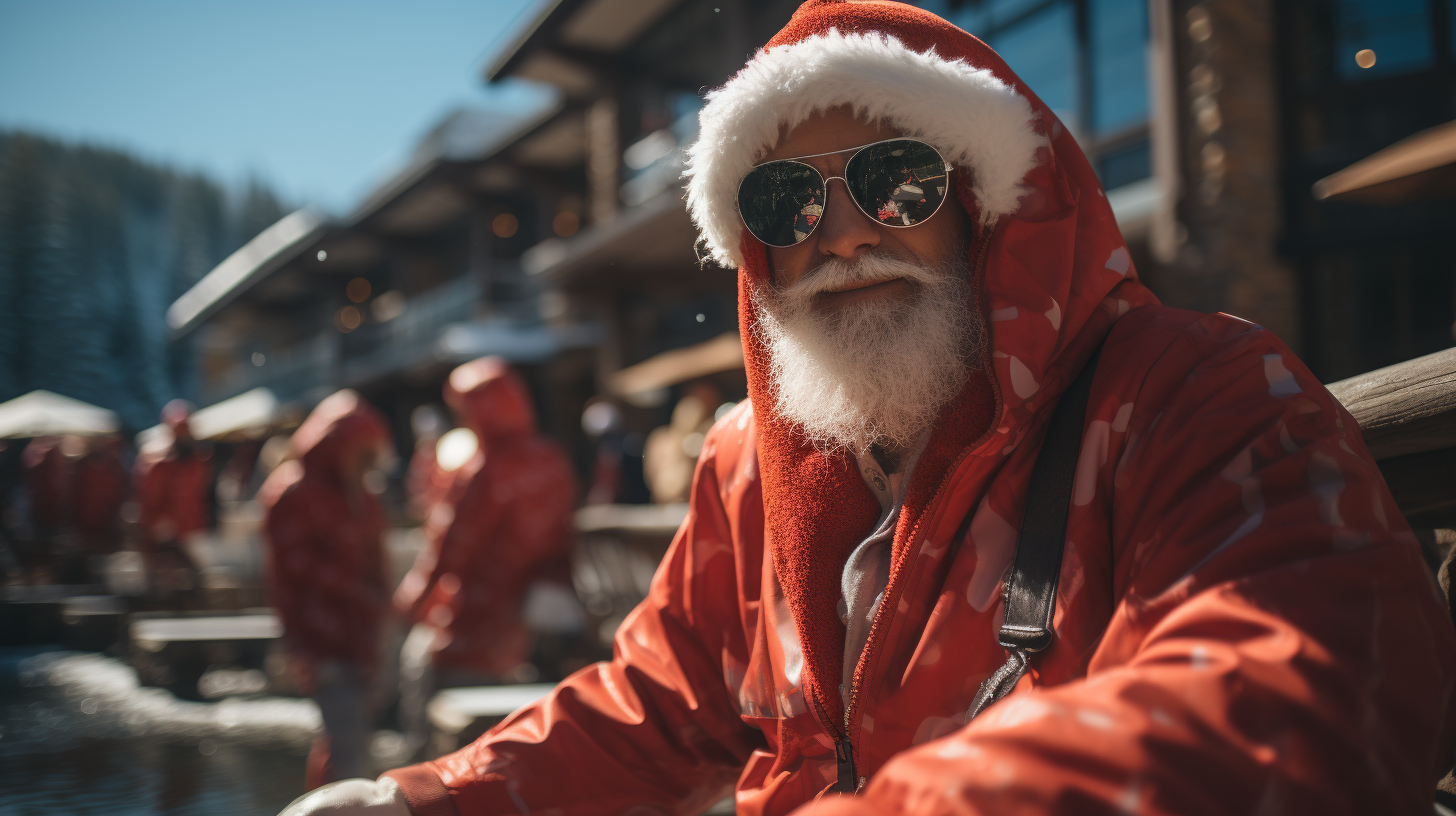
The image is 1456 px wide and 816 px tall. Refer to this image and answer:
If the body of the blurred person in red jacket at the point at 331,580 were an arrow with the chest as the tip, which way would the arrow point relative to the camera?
to the viewer's right

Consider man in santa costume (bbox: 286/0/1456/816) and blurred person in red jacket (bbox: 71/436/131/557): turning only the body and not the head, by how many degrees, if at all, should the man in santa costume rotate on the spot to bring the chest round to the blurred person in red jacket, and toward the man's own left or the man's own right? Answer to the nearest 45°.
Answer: approximately 90° to the man's own right

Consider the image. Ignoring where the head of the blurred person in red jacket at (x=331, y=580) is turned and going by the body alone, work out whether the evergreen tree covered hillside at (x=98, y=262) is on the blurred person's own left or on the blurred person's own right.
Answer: on the blurred person's own left

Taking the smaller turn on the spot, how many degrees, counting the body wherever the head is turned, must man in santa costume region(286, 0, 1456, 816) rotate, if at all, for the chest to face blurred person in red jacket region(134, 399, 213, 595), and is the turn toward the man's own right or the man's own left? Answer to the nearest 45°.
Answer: approximately 90° to the man's own right

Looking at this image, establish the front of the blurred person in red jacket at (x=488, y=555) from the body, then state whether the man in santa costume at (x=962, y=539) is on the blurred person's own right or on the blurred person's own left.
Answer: on the blurred person's own left

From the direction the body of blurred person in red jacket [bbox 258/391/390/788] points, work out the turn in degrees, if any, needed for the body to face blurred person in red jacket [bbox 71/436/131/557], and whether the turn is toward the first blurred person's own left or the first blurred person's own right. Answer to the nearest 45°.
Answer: approximately 90° to the first blurred person's own left

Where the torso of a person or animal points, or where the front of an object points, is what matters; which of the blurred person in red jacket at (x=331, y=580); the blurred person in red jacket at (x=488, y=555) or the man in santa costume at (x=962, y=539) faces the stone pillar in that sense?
the blurred person in red jacket at (x=331, y=580)

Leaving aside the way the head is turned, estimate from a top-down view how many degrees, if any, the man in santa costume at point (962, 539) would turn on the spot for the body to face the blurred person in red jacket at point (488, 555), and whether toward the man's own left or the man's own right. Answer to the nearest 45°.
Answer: approximately 90° to the man's own right

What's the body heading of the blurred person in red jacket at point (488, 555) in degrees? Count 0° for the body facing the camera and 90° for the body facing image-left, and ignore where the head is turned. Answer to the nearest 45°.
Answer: approximately 90°

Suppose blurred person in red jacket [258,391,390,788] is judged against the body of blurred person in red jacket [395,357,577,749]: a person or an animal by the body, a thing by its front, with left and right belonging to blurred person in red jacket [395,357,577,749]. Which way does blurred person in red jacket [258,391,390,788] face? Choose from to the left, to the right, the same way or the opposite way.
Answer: the opposite way

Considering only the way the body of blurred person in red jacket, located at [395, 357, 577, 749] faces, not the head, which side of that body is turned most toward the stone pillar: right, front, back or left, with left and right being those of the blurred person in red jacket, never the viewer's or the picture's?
back
